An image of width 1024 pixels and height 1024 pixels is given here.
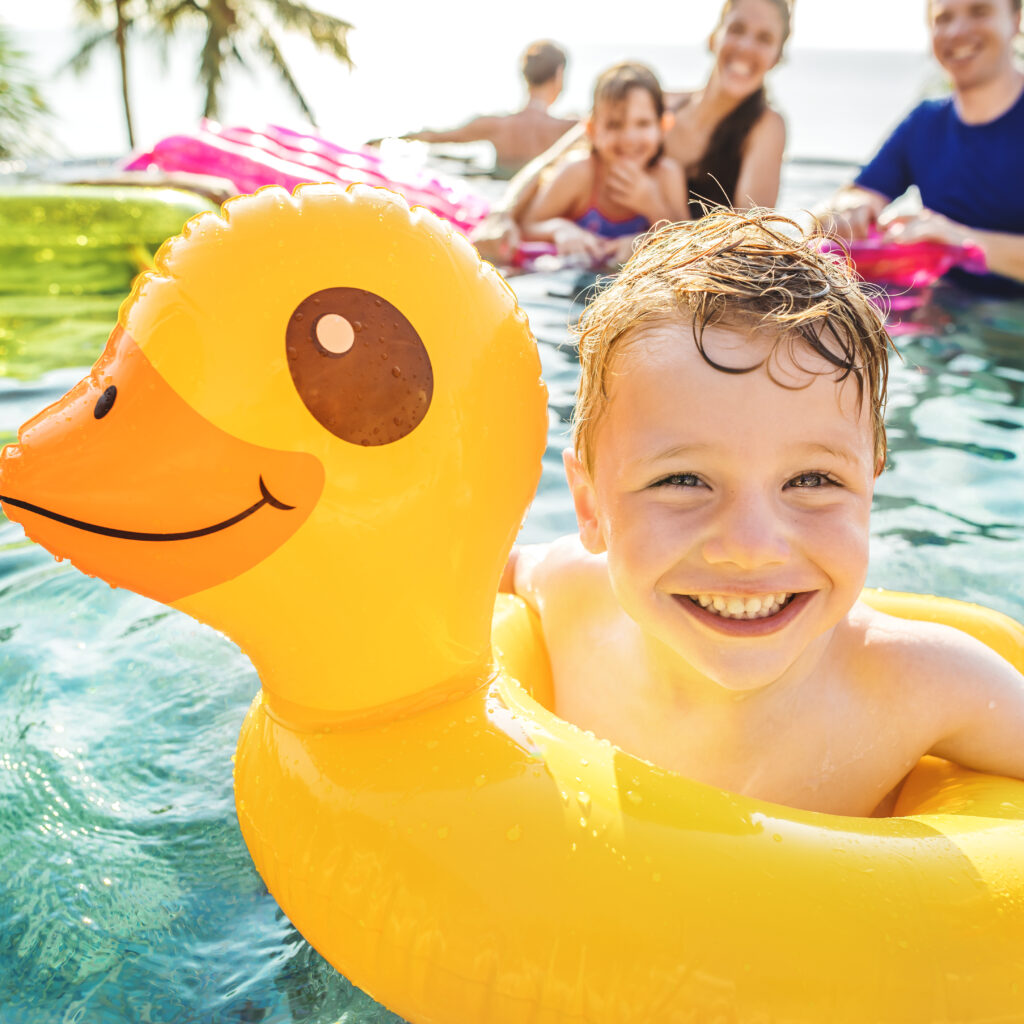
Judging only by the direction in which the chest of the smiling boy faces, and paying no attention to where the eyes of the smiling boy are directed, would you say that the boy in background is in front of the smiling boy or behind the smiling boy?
behind

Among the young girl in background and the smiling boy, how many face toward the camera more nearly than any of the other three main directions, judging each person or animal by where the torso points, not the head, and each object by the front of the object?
2

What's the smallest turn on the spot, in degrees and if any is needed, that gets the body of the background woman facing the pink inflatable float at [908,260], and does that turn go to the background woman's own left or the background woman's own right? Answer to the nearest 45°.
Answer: approximately 90° to the background woman's own left

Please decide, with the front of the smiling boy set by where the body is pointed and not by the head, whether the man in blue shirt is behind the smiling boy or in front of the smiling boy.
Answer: behind

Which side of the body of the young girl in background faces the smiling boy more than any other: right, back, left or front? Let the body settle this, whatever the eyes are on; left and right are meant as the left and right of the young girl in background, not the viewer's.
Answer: front

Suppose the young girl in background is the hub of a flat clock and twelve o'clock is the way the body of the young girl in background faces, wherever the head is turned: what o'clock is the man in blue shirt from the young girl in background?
The man in blue shirt is roughly at 9 o'clock from the young girl in background.

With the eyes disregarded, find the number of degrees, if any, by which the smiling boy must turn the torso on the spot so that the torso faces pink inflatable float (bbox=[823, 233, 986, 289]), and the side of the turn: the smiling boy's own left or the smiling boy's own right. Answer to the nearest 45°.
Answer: approximately 180°

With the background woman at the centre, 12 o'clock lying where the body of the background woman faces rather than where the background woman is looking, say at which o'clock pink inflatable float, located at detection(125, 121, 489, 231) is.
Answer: The pink inflatable float is roughly at 2 o'clock from the background woman.

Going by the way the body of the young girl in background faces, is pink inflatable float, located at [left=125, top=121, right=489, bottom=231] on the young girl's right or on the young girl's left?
on the young girl's right

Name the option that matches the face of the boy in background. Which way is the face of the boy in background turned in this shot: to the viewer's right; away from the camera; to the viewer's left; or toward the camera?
away from the camera

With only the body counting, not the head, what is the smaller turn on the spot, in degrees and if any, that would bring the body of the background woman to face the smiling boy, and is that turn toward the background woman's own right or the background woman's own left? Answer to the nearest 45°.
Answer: approximately 45° to the background woman's own left

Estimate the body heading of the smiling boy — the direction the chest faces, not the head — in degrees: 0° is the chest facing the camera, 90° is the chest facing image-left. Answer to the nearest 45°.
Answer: approximately 0°

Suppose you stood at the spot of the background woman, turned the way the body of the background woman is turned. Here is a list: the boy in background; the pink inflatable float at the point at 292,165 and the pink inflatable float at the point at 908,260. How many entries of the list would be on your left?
1

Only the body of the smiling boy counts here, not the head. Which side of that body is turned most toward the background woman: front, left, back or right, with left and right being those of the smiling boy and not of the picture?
back
